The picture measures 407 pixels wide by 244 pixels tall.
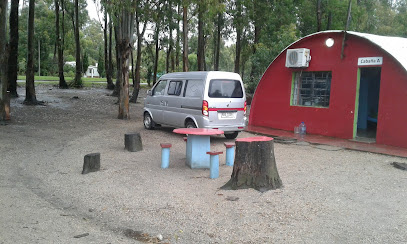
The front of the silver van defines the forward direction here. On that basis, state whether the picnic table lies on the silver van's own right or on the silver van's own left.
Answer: on the silver van's own left

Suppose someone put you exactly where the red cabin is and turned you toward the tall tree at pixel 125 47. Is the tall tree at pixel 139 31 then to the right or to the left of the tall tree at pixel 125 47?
right

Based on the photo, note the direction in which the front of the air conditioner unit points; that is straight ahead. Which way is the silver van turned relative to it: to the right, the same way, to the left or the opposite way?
to the right

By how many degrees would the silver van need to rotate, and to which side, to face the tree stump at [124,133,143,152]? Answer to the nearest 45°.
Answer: approximately 90° to its left

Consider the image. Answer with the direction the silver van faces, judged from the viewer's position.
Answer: facing away from the viewer and to the left of the viewer

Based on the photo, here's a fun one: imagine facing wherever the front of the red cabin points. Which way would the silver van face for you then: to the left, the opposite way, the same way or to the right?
to the right

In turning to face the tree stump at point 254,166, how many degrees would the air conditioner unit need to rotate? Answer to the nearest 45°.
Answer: approximately 45° to its left
